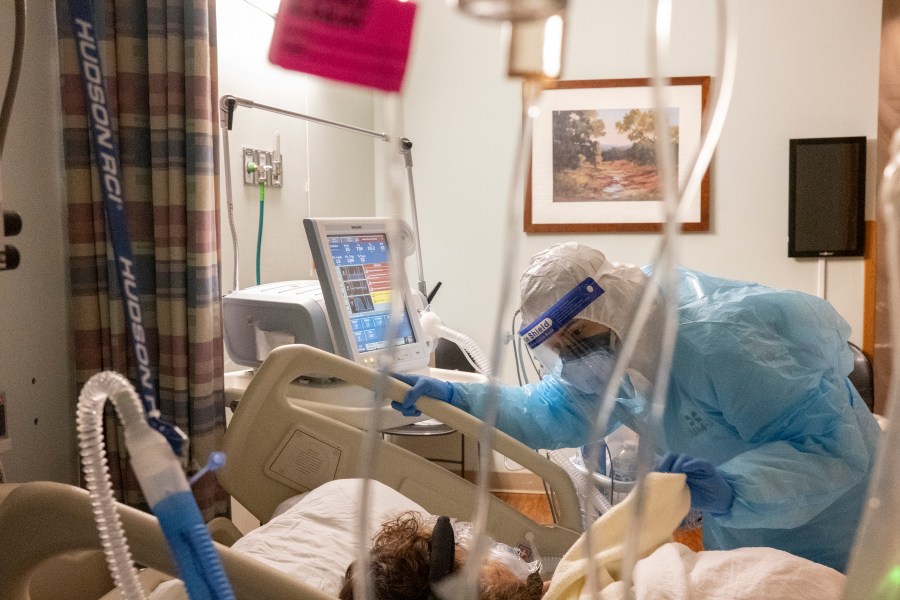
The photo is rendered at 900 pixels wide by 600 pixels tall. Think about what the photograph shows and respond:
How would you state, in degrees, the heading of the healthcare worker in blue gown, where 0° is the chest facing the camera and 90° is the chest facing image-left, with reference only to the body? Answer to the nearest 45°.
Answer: approximately 45°

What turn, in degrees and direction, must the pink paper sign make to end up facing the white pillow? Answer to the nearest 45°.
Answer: approximately 180°

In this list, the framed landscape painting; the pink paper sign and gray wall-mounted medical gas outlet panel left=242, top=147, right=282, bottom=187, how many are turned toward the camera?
3

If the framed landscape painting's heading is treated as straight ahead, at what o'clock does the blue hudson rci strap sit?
The blue hudson rci strap is roughly at 12 o'clock from the framed landscape painting.

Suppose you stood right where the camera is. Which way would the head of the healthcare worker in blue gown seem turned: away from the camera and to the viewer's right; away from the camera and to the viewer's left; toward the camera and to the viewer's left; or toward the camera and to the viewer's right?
toward the camera and to the viewer's left

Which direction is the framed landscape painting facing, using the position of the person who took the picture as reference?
facing the viewer

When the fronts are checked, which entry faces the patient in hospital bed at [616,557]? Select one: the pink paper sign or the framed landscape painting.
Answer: the framed landscape painting

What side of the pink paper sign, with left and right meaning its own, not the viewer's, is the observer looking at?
front

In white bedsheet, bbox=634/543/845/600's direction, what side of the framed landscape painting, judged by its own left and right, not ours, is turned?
front

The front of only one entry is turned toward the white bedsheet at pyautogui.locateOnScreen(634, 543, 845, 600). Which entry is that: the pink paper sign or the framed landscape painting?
the framed landscape painting

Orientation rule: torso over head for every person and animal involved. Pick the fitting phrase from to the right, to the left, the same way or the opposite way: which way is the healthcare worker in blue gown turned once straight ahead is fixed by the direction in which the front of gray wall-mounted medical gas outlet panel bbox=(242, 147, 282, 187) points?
to the right
